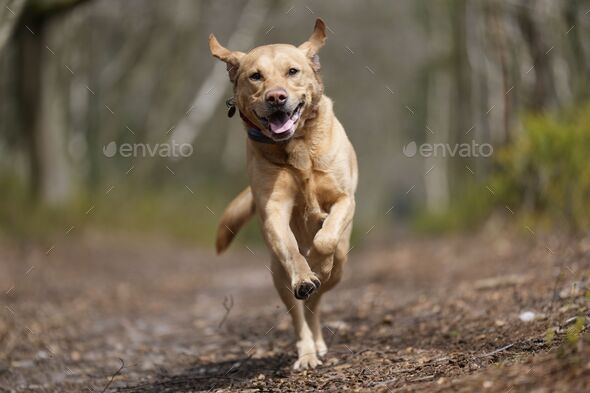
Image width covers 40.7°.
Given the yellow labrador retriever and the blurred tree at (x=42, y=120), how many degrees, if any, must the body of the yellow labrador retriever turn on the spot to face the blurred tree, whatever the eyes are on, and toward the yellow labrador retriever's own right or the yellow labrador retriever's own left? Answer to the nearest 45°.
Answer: approximately 135° to the yellow labrador retriever's own right

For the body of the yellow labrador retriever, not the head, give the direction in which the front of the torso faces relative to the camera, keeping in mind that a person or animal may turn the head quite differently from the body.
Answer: toward the camera

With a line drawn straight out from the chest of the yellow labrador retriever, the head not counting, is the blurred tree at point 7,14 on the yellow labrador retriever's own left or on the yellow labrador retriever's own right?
on the yellow labrador retriever's own right
